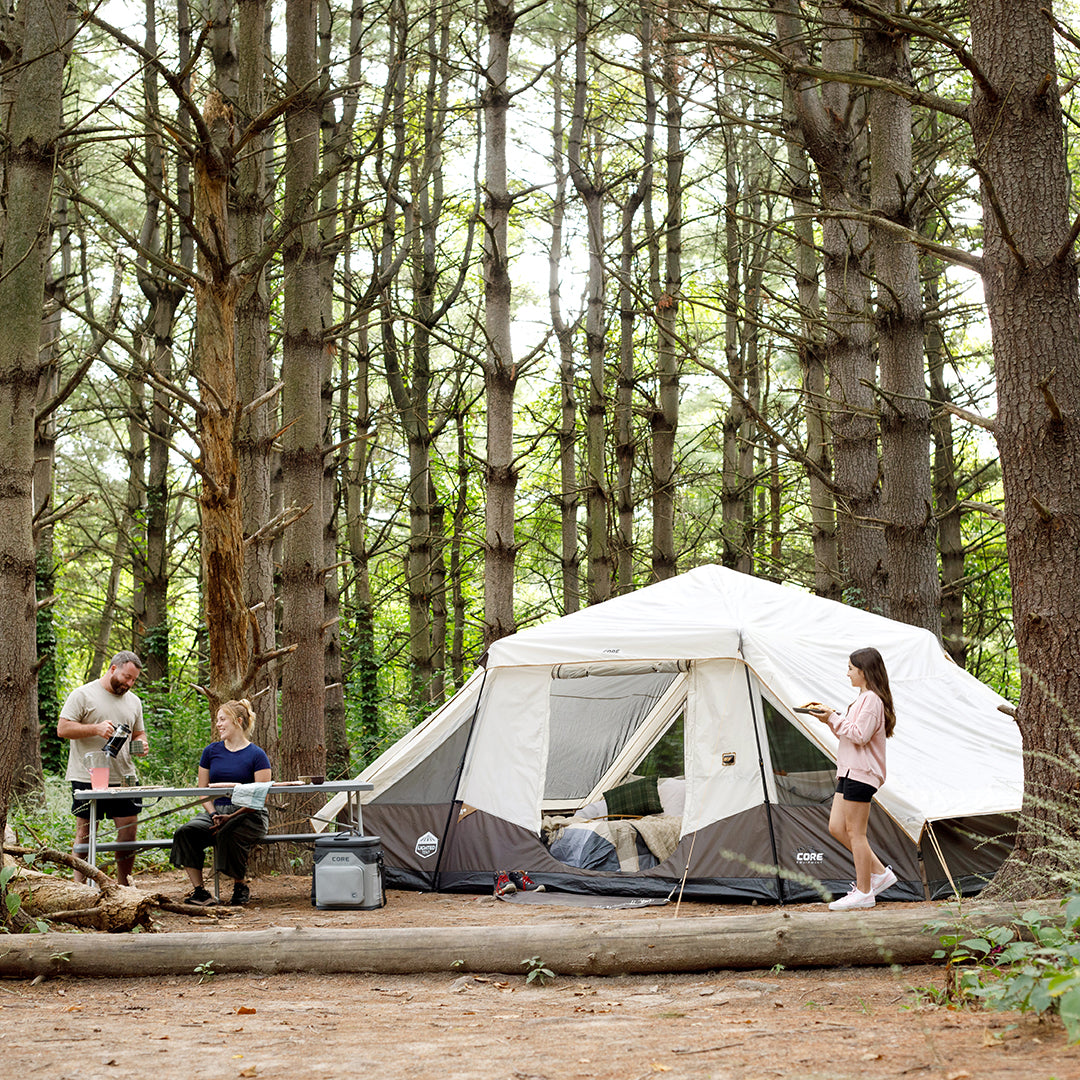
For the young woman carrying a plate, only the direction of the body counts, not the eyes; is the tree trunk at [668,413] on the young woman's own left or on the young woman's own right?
on the young woman's own right

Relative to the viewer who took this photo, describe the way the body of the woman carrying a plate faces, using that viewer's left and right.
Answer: facing to the left of the viewer

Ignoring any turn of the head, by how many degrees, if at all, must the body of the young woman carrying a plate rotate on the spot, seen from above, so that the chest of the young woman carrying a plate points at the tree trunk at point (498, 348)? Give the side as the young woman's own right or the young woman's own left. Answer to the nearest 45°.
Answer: approximately 45° to the young woman's own right

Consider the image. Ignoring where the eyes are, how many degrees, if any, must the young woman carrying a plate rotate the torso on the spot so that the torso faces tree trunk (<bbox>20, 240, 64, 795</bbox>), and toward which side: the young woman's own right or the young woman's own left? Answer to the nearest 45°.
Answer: approximately 45° to the young woman's own right

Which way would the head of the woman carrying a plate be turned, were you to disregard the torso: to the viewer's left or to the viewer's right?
to the viewer's left

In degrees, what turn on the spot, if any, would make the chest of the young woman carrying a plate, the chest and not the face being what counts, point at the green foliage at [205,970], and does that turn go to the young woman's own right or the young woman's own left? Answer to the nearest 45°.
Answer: approximately 45° to the young woman's own left

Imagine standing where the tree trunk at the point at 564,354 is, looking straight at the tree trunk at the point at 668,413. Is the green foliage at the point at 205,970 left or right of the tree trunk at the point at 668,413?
right

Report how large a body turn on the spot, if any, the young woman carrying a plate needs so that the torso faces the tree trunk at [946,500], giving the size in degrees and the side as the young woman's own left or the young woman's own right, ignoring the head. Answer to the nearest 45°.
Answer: approximately 90° to the young woman's own right

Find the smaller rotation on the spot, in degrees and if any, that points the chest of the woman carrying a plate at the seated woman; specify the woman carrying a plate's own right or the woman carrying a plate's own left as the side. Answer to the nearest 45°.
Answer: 0° — they already face them
